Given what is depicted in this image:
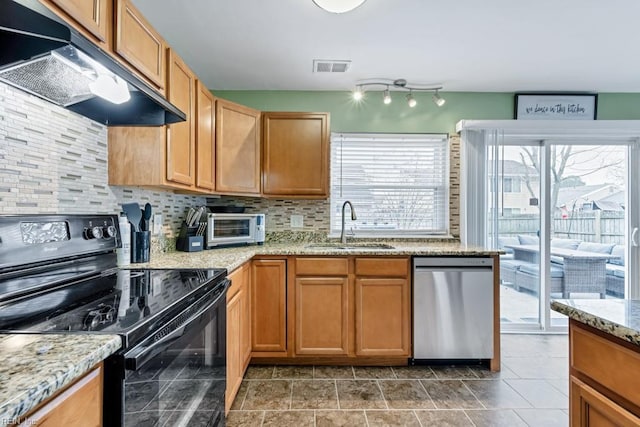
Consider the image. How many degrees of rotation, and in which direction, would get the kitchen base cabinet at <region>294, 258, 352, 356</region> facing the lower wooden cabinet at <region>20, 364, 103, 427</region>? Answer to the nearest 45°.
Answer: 0° — it already faces it

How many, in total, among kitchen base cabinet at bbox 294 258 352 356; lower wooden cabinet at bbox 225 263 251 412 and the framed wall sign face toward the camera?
2

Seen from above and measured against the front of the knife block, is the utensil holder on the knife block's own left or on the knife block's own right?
on the knife block's own right

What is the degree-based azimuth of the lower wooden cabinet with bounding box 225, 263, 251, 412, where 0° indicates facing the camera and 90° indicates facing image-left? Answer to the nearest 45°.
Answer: approximately 270°

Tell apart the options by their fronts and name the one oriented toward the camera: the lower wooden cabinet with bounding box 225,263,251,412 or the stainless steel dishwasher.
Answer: the stainless steel dishwasher

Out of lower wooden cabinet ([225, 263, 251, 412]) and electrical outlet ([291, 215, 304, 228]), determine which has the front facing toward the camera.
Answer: the electrical outlet

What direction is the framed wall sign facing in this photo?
toward the camera

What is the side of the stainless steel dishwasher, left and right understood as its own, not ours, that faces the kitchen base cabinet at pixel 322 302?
right

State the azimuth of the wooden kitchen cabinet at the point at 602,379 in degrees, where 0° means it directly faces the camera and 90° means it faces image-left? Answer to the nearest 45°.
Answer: approximately 45°

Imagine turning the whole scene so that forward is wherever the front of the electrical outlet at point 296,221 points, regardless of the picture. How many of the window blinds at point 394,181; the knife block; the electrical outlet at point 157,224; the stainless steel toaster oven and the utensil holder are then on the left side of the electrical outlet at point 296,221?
1

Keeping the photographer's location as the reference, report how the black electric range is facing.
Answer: facing the viewer and to the right of the viewer

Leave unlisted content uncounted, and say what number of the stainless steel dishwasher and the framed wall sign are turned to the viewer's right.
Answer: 0

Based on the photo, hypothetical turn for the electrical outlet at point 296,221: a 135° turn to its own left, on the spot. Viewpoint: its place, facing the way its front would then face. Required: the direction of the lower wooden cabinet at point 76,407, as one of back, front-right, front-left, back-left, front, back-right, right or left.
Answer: back-right

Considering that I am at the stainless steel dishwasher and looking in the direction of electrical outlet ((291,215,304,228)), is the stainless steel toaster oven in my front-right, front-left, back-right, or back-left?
front-left

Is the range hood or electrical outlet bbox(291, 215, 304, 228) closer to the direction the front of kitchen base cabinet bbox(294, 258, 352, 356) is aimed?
the range hood

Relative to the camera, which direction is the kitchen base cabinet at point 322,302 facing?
toward the camera

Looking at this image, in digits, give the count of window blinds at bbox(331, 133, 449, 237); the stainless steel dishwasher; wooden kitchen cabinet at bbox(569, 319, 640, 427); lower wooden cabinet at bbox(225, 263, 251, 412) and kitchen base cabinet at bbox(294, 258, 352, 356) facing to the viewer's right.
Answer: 1
